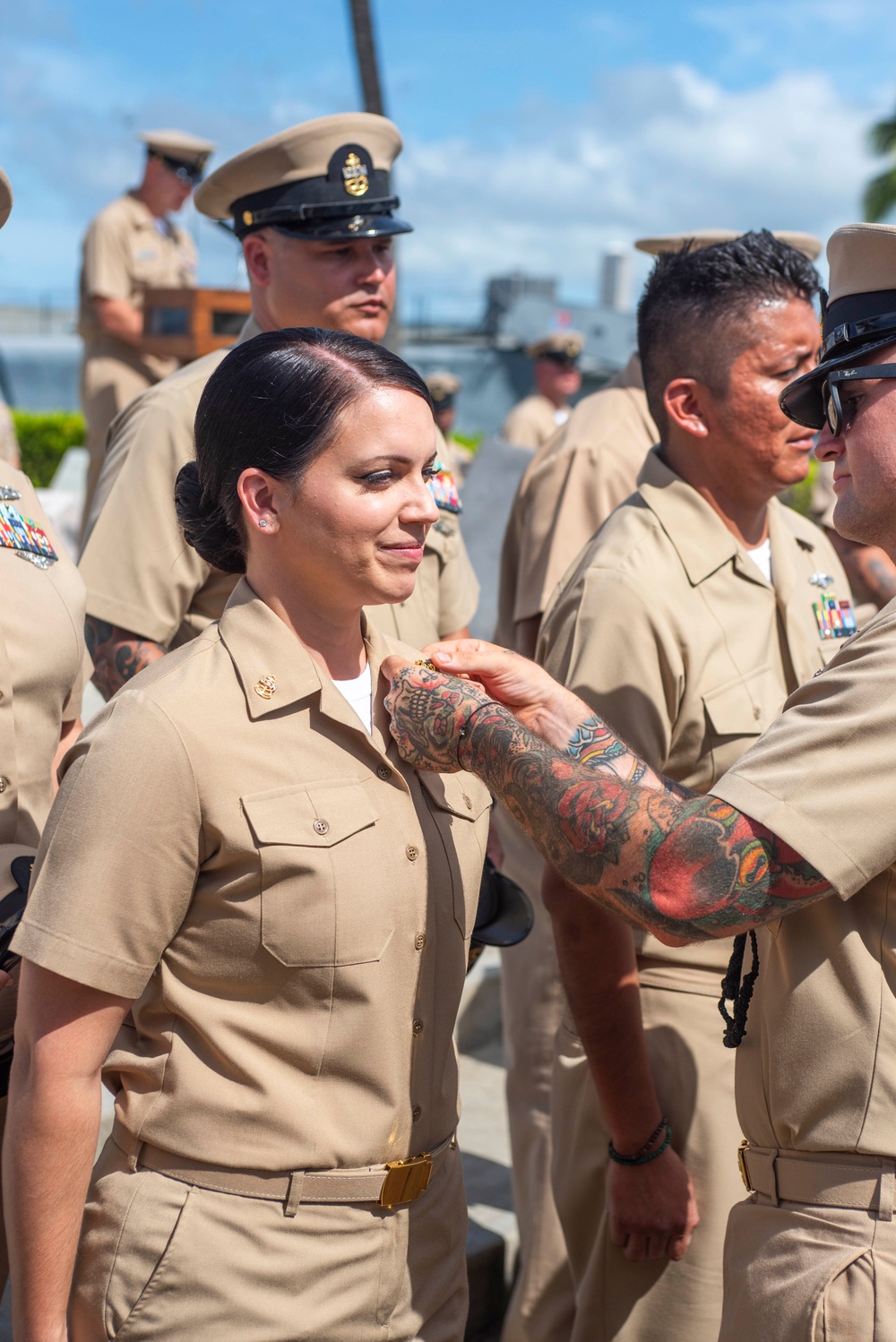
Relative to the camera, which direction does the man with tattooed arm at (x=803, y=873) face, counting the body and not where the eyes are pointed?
to the viewer's left

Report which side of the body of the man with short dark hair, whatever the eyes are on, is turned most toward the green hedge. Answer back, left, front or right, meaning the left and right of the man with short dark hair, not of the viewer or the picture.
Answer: back

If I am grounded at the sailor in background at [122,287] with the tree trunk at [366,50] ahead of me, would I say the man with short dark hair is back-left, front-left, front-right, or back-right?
back-right

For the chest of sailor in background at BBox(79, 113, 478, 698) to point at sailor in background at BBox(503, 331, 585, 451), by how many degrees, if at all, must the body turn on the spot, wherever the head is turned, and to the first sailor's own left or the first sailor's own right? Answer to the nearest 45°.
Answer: approximately 135° to the first sailor's own left

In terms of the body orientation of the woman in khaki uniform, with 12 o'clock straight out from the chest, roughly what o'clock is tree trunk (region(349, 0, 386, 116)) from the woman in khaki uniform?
The tree trunk is roughly at 8 o'clock from the woman in khaki uniform.

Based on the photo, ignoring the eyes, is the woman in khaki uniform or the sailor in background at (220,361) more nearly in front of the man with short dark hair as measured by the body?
the woman in khaki uniform

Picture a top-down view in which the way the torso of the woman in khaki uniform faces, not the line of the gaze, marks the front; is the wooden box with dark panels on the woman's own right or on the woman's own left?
on the woman's own left

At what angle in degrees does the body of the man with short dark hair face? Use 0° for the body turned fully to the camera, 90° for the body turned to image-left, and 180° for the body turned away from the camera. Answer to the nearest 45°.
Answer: approximately 315°

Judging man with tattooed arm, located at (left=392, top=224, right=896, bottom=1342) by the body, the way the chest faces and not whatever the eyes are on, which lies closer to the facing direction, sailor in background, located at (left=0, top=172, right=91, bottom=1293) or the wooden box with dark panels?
the sailor in background

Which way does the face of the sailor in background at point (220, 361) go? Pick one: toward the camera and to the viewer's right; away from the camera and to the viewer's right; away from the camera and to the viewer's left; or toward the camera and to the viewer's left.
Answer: toward the camera and to the viewer's right

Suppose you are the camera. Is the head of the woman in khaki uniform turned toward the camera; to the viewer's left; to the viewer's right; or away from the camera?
to the viewer's right

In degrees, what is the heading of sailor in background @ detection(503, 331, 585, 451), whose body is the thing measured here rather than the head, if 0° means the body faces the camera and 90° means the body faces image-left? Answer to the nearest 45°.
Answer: approximately 315°
